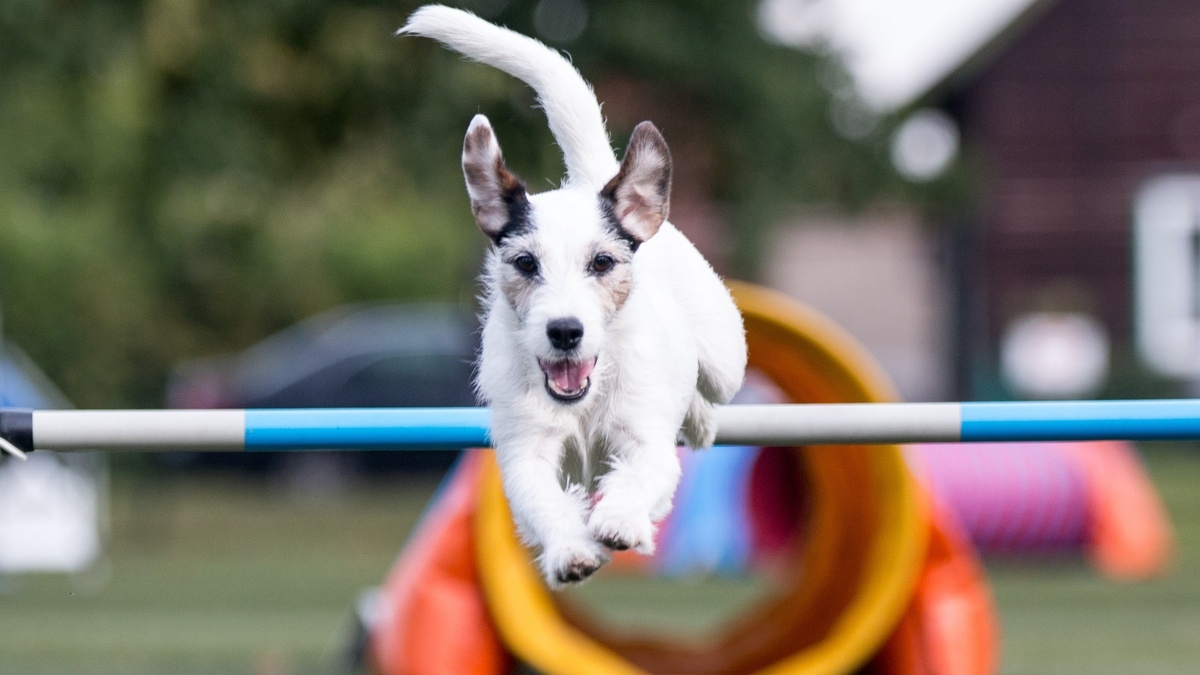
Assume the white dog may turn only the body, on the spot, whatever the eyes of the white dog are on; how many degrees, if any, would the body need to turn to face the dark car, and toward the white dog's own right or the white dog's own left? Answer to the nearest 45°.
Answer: approximately 180°

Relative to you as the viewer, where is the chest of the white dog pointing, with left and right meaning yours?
facing the viewer

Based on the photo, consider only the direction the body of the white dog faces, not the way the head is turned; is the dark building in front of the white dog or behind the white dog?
behind

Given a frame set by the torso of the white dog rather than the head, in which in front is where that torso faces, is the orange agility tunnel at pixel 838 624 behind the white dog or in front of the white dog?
behind

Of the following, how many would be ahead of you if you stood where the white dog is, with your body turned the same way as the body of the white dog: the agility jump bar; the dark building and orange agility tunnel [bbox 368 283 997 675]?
0

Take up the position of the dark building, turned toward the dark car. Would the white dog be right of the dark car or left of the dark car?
left

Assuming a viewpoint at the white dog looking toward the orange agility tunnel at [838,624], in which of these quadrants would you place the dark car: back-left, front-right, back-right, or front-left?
front-left
